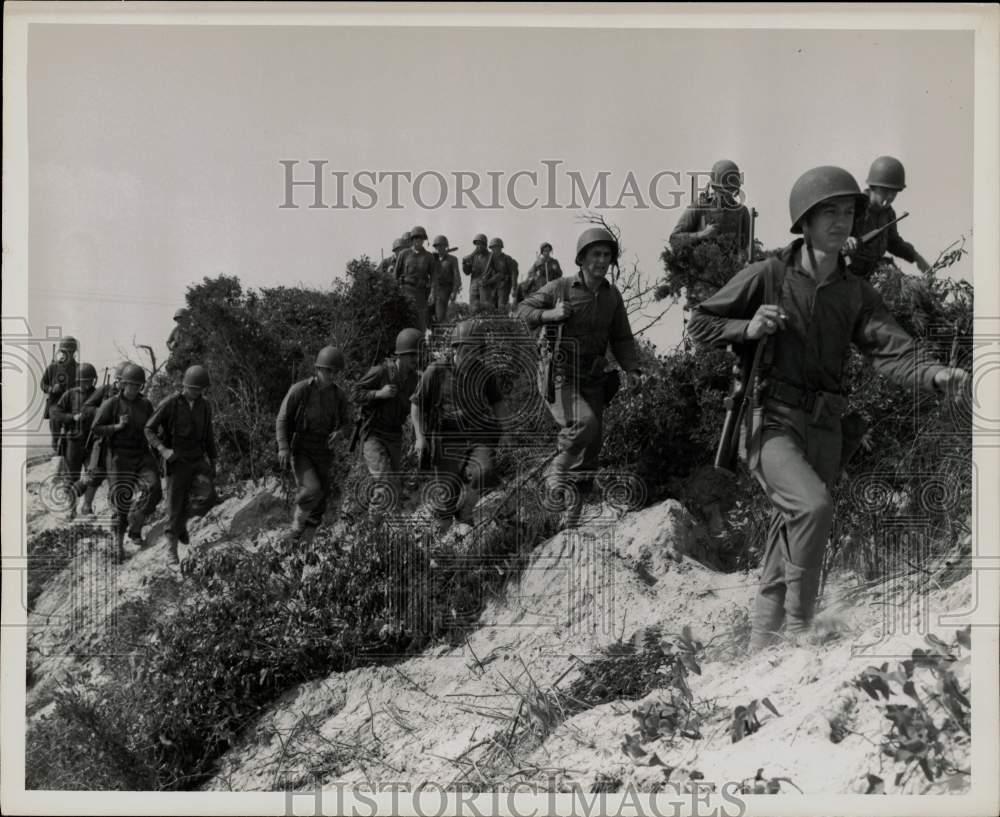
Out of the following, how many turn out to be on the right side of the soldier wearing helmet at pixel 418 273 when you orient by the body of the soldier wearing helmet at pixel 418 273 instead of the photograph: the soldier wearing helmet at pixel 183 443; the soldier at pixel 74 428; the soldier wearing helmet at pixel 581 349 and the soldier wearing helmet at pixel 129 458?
3

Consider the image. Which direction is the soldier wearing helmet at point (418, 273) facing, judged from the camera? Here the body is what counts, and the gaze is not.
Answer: toward the camera

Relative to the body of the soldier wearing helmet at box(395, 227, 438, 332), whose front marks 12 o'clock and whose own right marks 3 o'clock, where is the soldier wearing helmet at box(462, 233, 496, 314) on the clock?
the soldier wearing helmet at box(462, 233, 496, 314) is roughly at 8 o'clock from the soldier wearing helmet at box(395, 227, 438, 332).

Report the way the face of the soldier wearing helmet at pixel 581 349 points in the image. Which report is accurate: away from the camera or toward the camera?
toward the camera

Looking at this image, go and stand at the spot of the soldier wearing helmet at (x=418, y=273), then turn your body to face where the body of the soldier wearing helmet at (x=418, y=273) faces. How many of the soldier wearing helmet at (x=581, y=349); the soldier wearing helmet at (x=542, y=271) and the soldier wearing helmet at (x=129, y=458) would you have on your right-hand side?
1

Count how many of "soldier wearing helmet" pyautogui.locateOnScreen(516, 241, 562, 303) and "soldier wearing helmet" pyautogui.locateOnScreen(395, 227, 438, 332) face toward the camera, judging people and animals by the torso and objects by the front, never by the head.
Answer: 2

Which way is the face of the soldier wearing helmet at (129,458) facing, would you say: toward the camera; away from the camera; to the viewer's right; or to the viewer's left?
toward the camera

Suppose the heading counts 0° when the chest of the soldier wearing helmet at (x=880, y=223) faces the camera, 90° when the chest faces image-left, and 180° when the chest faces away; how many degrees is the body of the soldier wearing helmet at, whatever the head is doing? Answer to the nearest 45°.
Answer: approximately 315°

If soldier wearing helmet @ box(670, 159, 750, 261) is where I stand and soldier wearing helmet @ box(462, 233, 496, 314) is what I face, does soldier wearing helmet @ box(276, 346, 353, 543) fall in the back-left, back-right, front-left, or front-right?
front-left

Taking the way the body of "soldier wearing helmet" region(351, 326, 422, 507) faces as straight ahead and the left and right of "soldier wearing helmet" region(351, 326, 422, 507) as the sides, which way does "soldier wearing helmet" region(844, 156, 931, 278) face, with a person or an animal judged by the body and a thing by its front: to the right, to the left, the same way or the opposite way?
the same way

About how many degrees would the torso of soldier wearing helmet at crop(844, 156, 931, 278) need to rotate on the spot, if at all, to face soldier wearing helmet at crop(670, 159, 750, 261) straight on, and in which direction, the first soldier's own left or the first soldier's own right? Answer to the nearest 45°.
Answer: approximately 135° to the first soldier's own right

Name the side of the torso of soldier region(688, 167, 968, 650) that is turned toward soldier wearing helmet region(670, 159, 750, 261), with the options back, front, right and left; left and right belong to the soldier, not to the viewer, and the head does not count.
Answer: back

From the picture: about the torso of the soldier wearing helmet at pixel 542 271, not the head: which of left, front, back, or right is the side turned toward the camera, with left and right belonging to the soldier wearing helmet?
front

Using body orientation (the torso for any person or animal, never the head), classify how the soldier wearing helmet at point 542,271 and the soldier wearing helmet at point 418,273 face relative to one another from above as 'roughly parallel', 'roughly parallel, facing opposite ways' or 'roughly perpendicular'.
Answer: roughly parallel

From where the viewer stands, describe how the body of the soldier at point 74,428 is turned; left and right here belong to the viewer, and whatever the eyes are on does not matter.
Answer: facing the viewer and to the right of the viewer

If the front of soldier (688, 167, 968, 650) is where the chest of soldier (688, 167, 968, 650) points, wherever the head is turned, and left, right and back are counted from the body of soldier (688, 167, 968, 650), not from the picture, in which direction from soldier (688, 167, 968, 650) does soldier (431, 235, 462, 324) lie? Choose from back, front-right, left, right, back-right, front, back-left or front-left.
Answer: back

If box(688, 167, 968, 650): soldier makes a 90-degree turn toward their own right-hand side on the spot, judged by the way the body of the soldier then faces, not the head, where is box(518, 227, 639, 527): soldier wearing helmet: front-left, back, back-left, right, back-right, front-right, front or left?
right

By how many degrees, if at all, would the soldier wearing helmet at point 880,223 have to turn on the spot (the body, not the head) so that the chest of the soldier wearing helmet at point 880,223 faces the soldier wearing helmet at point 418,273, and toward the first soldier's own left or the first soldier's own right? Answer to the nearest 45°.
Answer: approximately 135° to the first soldier's own right
